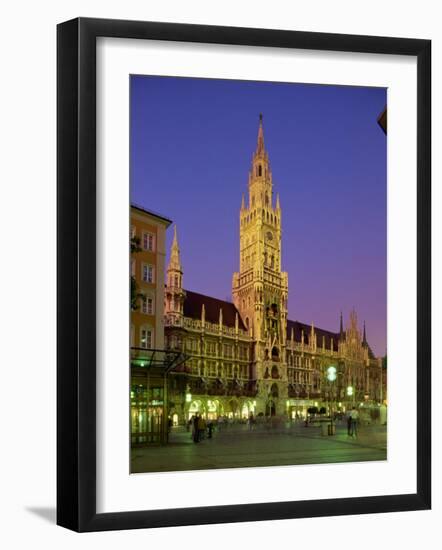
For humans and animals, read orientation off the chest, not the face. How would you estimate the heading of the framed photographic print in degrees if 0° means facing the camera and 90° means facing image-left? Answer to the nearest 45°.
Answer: approximately 315°
